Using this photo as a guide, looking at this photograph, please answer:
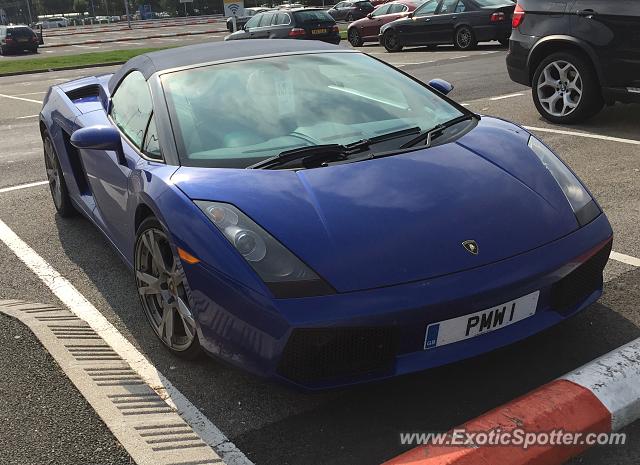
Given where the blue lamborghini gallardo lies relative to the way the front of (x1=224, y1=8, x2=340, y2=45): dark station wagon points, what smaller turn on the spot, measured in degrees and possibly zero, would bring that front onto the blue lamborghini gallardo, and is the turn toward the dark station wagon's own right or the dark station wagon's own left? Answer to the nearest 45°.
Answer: approximately 135° to the dark station wagon's own left

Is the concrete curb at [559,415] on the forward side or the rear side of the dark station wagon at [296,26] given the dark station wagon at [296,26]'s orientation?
on the rear side

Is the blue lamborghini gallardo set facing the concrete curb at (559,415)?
yes

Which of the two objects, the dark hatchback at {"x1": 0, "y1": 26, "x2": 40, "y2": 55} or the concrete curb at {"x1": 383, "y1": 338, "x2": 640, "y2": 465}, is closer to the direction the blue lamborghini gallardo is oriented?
the concrete curb

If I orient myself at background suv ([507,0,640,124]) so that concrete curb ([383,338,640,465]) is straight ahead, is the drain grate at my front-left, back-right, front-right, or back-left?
front-right

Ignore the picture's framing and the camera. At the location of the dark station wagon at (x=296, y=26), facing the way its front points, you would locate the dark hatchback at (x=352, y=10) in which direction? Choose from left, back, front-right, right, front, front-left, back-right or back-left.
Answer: front-right

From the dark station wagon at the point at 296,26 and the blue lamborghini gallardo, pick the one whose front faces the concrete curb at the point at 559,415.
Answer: the blue lamborghini gallardo

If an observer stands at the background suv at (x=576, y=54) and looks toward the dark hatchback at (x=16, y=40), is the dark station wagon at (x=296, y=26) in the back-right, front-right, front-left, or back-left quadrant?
front-right

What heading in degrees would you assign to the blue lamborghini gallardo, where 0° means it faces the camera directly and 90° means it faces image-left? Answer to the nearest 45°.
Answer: approximately 315°

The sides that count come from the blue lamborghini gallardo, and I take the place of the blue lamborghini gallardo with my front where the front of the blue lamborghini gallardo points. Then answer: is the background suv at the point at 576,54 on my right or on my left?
on my left

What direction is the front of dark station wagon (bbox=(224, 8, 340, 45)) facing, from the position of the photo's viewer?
facing away from the viewer and to the left of the viewer

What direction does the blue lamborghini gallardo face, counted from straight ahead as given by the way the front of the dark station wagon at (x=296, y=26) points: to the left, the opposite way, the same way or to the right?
the opposite way

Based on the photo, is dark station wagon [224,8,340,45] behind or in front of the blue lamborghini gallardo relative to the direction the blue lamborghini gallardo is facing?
behind

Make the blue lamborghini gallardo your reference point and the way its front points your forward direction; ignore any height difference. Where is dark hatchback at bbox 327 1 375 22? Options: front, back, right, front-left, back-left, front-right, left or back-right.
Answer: back-left

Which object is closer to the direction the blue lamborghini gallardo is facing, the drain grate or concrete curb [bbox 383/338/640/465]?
the concrete curb

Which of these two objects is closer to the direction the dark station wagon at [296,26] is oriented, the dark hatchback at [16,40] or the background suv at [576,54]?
the dark hatchback
